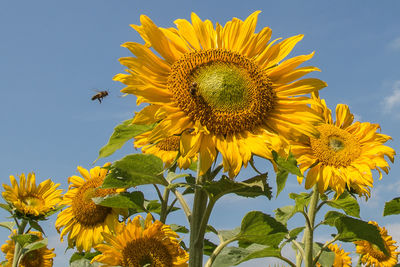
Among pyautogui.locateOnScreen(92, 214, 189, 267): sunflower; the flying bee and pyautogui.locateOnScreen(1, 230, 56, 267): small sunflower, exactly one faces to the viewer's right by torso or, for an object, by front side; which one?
the flying bee

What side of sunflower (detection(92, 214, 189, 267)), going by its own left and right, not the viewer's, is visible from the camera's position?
front

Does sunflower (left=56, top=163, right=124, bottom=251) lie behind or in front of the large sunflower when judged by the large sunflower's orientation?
behind

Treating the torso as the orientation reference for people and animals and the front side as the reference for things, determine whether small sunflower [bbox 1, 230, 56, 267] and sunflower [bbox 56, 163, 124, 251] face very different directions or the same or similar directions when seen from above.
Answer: same or similar directions

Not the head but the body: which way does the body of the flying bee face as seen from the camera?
to the viewer's right

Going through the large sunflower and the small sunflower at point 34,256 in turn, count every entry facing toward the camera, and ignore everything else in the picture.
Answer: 2

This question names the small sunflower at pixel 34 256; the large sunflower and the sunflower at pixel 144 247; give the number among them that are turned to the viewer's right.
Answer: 0

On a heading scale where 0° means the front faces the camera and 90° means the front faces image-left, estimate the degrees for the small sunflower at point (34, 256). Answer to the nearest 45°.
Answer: approximately 0°

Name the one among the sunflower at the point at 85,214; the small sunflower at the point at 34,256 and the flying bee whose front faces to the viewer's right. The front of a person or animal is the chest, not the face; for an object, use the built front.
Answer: the flying bee

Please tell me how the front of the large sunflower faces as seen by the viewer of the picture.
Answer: facing the viewer

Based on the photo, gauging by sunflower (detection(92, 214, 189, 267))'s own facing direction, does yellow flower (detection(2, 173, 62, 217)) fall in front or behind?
behind
